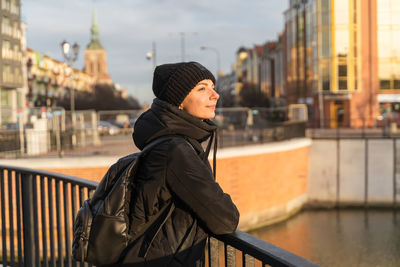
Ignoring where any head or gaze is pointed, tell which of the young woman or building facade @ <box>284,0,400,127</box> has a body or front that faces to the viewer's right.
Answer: the young woman

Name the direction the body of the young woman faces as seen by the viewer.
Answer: to the viewer's right

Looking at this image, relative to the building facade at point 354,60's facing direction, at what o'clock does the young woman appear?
The young woman is roughly at 12 o'clock from the building facade.

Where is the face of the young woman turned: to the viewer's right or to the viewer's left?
to the viewer's right

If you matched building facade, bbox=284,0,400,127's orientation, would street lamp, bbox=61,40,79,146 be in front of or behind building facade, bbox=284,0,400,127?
in front

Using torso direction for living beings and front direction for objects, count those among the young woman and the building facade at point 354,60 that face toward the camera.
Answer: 1

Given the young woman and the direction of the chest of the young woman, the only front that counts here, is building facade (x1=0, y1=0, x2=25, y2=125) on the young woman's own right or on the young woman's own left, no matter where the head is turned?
on the young woman's own left

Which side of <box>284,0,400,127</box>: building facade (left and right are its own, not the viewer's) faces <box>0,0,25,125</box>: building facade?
right

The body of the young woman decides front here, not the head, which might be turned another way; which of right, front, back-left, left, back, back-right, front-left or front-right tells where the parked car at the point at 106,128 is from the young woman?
left

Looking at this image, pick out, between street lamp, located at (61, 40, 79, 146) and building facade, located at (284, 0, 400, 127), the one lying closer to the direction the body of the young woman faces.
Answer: the building facade

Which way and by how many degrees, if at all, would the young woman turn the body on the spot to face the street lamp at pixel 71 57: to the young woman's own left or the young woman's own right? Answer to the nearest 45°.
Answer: approximately 90° to the young woman's own left

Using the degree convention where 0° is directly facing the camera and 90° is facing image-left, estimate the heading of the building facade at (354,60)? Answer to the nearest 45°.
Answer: approximately 0°
